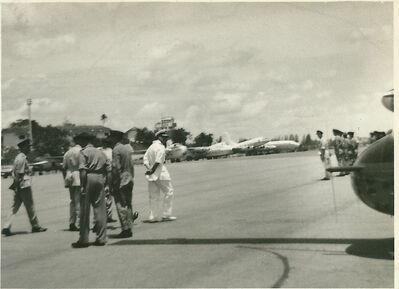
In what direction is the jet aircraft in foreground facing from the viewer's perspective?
to the viewer's left
